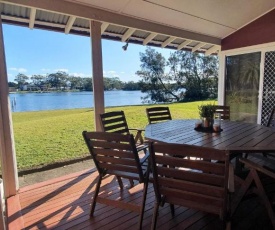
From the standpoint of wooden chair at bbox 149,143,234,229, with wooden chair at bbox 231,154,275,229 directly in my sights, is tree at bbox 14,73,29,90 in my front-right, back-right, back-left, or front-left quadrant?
back-left

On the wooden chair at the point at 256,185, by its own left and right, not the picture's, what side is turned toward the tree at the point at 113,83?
front

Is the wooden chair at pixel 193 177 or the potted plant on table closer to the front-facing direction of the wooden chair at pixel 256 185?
the potted plant on table

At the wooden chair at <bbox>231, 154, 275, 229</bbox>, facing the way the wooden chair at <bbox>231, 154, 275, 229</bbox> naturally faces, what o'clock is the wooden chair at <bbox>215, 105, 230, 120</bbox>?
the wooden chair at <bbox>215, 105, 230, 120</bbox> is roughly at 1 o'clock from the wooden chair at <bbox>231, 154, 275, 229</bbox>.

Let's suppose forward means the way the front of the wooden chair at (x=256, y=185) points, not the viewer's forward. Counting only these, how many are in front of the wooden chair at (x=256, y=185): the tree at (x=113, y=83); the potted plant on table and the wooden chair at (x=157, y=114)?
3

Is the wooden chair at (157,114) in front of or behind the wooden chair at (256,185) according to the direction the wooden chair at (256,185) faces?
in front

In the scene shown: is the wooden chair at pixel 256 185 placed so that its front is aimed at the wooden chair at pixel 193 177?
no

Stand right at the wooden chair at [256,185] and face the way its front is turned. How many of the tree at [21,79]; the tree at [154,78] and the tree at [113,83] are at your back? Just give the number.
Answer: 0

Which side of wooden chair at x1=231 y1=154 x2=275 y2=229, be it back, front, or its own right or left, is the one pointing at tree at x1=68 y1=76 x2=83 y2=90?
front

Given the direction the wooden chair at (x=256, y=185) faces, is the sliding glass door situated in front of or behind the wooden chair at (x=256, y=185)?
in front

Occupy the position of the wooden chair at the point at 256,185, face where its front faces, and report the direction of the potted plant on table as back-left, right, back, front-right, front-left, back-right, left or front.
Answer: front

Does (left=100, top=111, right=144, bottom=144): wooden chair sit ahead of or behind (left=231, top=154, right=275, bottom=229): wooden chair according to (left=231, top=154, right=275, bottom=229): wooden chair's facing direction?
ahead

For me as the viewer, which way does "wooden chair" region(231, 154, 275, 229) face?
facing away from the viewer and to the left of the viewer
